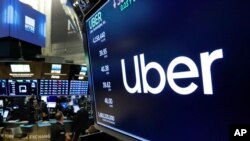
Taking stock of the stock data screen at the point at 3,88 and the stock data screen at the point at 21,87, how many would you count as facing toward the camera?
2

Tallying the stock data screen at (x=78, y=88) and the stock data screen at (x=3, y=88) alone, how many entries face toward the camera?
2

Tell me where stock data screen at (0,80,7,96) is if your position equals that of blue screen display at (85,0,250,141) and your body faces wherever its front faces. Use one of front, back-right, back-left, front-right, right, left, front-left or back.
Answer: right

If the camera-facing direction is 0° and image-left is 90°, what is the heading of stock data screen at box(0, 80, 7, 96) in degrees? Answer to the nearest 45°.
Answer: approximately 0°
